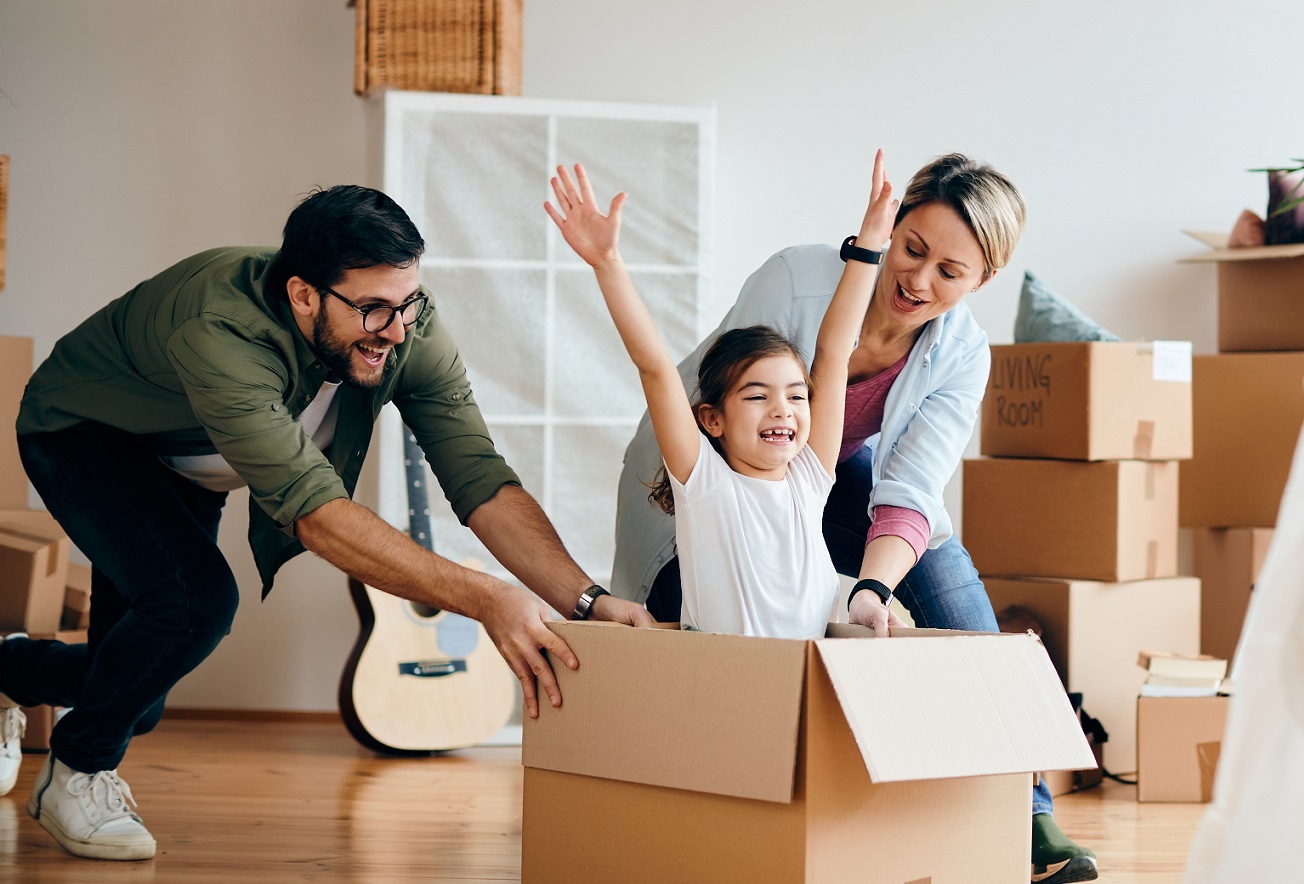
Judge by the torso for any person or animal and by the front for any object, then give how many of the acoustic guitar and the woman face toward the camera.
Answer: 2

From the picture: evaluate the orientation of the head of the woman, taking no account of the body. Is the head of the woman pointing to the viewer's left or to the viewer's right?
to the viewer's left

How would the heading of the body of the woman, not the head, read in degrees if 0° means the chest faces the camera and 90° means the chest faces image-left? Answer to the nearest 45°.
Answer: approximately 0°

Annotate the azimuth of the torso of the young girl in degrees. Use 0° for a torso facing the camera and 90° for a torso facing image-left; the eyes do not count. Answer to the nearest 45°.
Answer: approximately 315°

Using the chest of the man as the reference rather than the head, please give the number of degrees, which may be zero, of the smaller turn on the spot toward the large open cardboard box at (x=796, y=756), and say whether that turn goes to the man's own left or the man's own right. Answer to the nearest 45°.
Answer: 0° — they already face it

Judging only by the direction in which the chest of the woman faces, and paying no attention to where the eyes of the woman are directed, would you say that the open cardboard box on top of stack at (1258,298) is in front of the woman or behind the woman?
behind

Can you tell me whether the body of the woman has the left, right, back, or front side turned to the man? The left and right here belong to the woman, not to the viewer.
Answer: right

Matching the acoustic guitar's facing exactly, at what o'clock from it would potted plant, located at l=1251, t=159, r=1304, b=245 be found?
The potted plant is roughly at 9 o'clock from the acoustic guitar.
